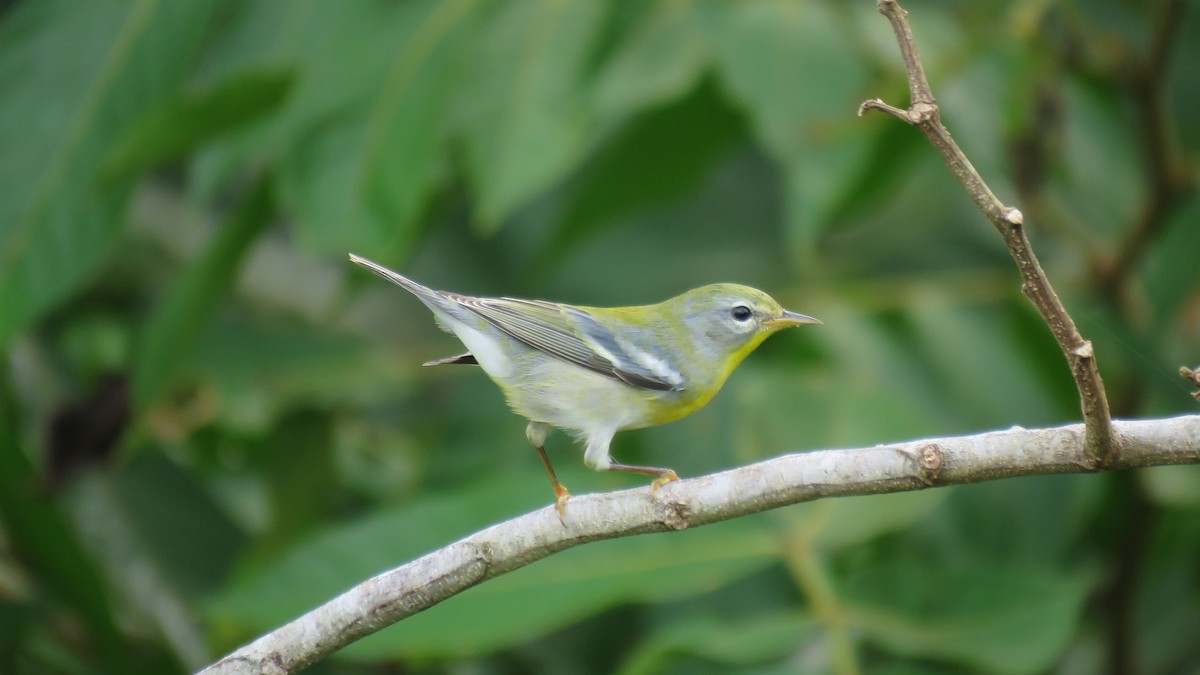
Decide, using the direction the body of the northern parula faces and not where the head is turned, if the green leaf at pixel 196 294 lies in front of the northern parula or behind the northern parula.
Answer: behind

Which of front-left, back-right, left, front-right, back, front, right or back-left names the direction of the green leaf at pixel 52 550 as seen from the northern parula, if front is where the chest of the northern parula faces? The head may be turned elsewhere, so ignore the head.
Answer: back-left

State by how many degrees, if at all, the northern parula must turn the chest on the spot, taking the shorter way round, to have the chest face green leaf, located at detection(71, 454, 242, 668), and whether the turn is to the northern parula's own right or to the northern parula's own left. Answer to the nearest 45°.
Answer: approximately 135° to the northern parula's own left

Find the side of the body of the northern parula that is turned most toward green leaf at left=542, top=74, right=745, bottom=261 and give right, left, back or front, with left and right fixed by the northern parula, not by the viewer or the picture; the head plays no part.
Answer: left

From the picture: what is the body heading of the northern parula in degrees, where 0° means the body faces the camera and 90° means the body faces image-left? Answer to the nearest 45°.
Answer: approximately 270°

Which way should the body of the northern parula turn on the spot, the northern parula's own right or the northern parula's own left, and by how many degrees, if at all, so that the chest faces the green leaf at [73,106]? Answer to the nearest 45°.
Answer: approximately 180°
